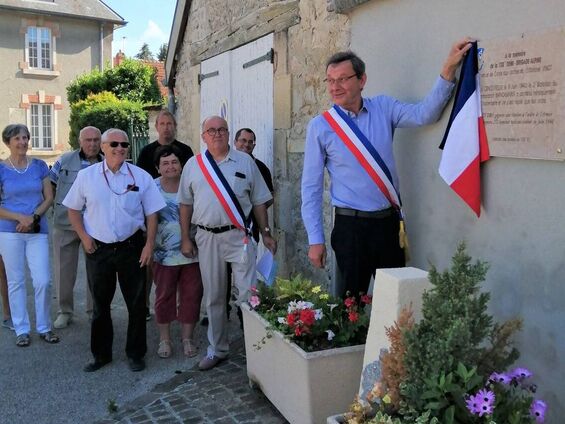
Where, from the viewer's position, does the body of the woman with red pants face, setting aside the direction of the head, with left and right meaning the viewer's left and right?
facing the viewer

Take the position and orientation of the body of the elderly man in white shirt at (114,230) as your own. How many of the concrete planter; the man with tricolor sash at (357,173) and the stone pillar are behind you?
0

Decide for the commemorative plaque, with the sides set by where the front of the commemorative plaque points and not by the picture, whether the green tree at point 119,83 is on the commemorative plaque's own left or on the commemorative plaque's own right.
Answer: on the commemorative plaque's own right

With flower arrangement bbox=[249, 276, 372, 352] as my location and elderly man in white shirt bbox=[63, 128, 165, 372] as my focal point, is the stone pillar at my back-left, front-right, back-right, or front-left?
back-left

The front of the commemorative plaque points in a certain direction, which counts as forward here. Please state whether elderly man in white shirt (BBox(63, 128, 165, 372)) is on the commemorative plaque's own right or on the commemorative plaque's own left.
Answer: on the commemorative plaque's own right

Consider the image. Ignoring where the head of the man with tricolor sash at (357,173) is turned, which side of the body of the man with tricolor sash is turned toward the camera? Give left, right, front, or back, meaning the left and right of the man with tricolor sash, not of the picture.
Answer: front

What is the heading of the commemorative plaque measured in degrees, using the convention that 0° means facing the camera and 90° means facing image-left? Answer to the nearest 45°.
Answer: approximately 45°

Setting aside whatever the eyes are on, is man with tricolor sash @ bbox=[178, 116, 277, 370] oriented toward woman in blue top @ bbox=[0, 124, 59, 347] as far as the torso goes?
no

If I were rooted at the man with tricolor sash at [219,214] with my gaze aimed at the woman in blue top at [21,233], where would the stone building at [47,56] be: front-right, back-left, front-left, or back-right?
front-right

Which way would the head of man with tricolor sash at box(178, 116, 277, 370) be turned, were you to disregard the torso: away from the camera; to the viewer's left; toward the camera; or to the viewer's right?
toward the camera

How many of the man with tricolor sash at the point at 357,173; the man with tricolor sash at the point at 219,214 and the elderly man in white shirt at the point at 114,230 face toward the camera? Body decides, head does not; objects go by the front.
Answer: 3

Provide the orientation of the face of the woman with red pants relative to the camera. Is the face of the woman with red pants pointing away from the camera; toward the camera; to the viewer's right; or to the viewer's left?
toward the camera

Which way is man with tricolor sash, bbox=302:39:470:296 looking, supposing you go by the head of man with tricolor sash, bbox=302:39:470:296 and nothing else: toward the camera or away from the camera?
toward the camera

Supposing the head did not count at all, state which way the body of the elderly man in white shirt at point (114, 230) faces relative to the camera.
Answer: toward the camera

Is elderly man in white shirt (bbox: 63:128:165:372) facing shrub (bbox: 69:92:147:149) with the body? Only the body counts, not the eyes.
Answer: no

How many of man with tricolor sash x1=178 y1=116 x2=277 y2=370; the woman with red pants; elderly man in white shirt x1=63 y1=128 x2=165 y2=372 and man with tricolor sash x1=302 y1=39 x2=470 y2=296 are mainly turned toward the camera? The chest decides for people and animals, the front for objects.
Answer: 4
